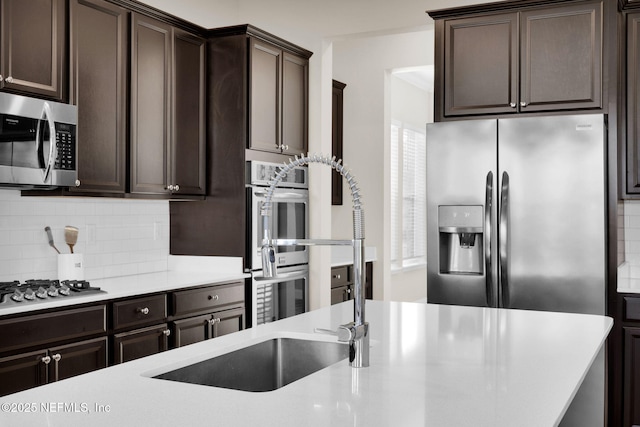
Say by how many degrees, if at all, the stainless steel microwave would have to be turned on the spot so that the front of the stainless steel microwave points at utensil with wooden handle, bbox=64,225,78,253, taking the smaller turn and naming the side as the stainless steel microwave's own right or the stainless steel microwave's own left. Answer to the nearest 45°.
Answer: approximately 135° to the stainless steel microwave's own left

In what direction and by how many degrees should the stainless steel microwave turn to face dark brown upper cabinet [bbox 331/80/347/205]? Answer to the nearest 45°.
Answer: approximately 90° to its left

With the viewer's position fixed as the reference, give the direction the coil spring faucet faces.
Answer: facing to the left of the viewer

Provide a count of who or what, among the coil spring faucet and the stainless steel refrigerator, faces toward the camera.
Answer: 1

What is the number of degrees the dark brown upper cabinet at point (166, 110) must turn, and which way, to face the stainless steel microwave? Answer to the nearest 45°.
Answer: approximately 90° to its right

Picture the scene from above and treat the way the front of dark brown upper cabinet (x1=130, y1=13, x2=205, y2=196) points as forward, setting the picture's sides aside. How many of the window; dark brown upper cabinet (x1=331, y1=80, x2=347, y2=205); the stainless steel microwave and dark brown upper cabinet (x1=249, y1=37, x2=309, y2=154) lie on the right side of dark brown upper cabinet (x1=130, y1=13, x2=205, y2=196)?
1

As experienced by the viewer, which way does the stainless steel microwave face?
facing the viewer and to the right of the viewer

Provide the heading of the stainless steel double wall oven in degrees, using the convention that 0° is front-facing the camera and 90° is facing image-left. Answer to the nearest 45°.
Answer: approximately 315°

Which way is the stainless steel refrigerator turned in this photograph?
toward the camera

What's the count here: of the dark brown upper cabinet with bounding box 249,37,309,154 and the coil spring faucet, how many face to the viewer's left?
1
